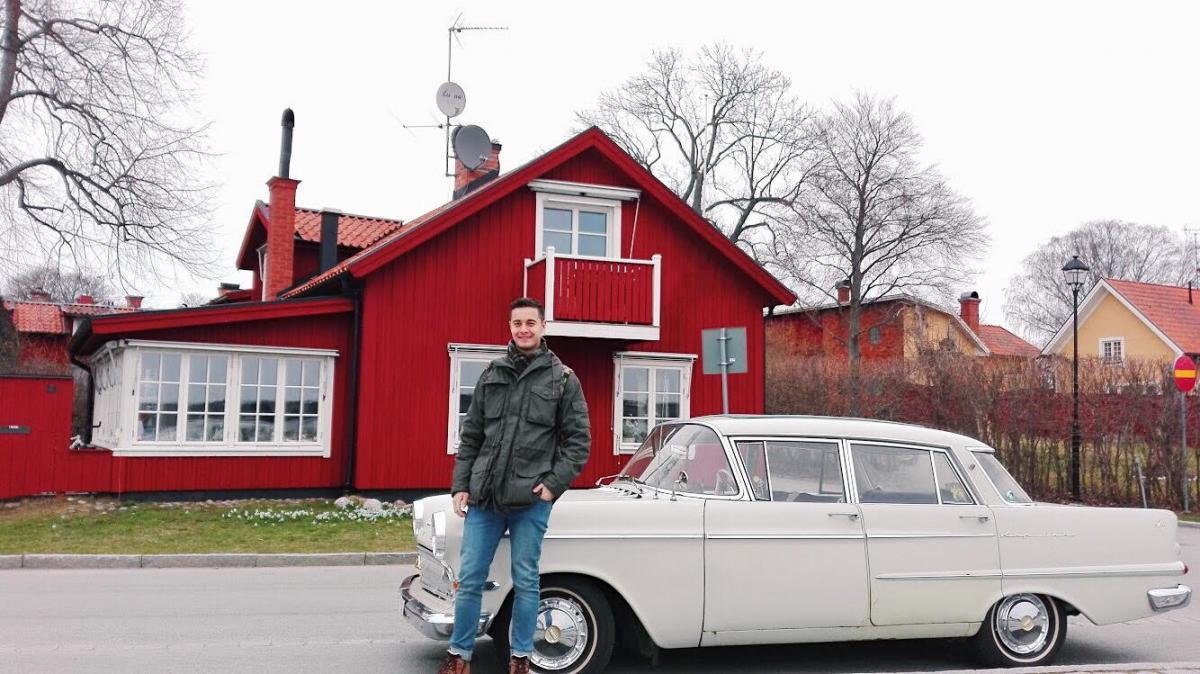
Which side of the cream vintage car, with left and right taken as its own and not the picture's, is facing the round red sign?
back

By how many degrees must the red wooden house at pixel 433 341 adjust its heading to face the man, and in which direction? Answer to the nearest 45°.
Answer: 0° — it already faces them

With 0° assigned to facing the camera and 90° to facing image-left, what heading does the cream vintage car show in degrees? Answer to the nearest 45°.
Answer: approximately 45°

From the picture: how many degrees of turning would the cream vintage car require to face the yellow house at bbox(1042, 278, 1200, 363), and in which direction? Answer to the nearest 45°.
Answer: approximately 135° to its right

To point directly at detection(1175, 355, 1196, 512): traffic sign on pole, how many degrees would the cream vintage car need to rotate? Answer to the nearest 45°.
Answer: approximately 180°

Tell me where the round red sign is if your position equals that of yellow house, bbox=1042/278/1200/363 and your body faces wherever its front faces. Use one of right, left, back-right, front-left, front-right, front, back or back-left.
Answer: front-left

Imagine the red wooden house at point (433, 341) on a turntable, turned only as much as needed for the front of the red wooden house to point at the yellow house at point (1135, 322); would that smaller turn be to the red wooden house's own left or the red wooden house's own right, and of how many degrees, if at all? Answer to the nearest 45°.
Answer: approximately 135° to the red wooden house's own left

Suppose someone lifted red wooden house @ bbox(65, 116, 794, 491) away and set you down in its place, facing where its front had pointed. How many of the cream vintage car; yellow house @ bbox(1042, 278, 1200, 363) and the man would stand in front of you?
2

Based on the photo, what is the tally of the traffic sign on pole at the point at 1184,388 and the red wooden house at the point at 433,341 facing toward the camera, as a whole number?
2

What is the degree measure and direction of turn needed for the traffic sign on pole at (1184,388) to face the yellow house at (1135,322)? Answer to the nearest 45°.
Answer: approximately 180°

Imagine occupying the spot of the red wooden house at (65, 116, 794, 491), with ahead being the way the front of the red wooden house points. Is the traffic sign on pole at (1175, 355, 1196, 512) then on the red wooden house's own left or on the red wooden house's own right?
on the red wooden house's own left

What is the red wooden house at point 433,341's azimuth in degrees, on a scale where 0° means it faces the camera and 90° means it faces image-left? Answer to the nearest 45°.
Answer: approximately 0°

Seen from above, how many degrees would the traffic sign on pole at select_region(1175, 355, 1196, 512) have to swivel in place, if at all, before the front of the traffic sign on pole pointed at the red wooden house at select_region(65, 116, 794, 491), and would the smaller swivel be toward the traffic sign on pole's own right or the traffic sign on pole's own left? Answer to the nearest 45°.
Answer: approximately 45° to the traffic sign on pole's own right
